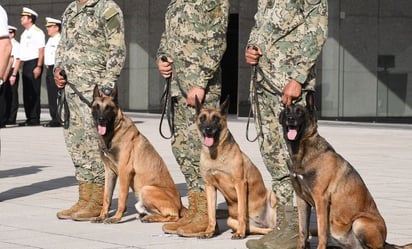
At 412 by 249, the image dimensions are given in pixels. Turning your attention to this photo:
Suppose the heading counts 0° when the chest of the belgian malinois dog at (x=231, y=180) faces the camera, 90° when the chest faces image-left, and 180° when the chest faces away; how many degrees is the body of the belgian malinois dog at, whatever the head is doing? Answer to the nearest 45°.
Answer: approximately 45°

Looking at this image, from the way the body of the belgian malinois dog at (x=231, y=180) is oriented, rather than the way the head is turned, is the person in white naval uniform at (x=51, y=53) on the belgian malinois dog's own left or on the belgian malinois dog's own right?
on the belgian malinois dog's own right

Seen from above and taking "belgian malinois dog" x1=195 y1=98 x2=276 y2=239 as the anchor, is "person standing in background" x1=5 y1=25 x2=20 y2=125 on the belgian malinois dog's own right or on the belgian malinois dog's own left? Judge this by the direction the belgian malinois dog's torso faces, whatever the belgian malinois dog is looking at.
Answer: on the belgian malinois dog's own right

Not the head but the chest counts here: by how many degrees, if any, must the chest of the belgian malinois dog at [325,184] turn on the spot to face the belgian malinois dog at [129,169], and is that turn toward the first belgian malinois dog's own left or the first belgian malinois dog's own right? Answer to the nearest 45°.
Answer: approximately 90° to the first belgian malinois dog's own right

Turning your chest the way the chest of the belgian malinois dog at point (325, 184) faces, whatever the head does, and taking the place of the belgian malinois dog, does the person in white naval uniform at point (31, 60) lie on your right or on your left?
on your right

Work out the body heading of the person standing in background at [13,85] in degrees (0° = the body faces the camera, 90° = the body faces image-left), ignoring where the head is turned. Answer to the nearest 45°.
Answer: approximately 45°
